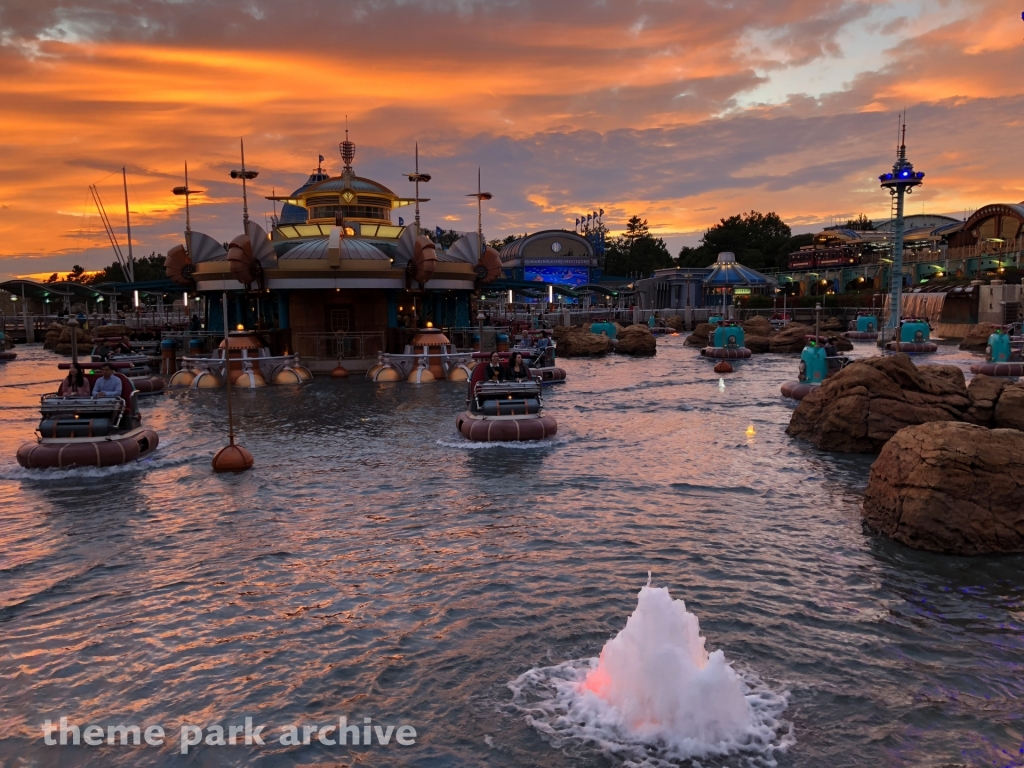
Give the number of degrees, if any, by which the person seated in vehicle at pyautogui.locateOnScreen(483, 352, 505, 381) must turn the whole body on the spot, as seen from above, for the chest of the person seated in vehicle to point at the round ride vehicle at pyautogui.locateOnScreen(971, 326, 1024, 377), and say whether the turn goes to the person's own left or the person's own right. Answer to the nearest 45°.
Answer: approximately 135° to the person's own left

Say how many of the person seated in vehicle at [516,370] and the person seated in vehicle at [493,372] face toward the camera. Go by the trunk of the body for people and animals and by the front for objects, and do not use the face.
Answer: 2

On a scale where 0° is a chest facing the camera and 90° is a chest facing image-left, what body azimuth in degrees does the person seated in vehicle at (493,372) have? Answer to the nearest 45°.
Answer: approximately 0°

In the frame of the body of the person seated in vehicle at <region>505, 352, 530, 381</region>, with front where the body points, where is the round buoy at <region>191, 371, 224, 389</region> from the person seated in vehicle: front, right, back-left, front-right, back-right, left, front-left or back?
back-right

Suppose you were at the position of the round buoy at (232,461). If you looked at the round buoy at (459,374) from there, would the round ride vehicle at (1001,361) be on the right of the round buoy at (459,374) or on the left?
right

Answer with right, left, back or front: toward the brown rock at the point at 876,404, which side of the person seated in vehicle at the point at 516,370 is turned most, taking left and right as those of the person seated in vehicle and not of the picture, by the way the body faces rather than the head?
left

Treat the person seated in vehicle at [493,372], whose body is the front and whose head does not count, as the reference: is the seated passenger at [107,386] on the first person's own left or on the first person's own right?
on the first person's own right

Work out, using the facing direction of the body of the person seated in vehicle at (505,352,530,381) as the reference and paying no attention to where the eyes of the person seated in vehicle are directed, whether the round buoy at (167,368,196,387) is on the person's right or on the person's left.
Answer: on the person's right

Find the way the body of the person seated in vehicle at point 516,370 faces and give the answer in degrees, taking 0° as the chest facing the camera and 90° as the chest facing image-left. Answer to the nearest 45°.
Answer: approximately 0°

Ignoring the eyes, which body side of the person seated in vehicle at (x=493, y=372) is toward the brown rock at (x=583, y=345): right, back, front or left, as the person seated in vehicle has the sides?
back

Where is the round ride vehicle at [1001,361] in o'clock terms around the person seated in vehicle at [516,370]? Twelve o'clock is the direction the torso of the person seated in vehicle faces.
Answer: The round ride vehicle is roughly at 8 o'clock from the person seated in vehicle.

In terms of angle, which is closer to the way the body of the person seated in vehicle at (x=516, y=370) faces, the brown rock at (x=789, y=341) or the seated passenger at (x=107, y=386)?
the seated passenger
